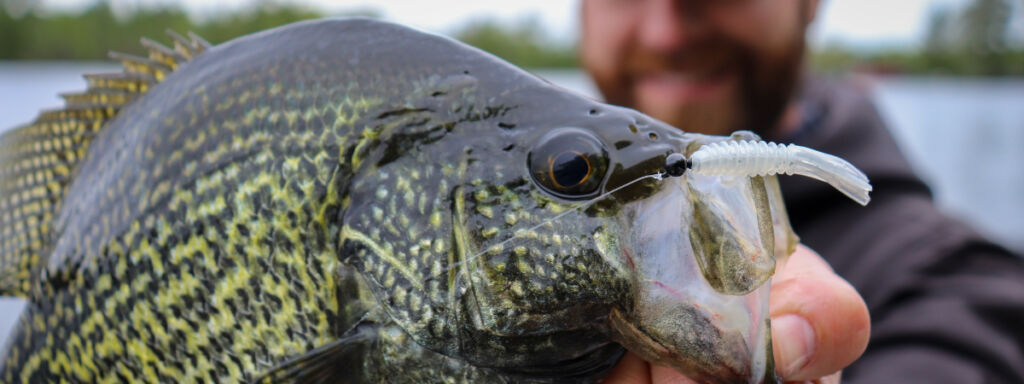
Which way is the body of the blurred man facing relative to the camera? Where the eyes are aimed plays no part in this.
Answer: toward the camera

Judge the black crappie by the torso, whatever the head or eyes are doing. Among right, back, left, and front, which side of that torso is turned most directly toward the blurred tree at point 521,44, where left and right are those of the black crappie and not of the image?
left

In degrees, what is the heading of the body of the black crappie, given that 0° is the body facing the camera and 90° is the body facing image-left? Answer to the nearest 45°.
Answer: approximately 270°

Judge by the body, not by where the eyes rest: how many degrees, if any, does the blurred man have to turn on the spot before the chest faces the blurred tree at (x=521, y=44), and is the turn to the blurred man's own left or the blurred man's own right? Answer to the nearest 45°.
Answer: approximately 135° to the blurred man's own right

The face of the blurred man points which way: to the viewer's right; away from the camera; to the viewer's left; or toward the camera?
toward the camera
